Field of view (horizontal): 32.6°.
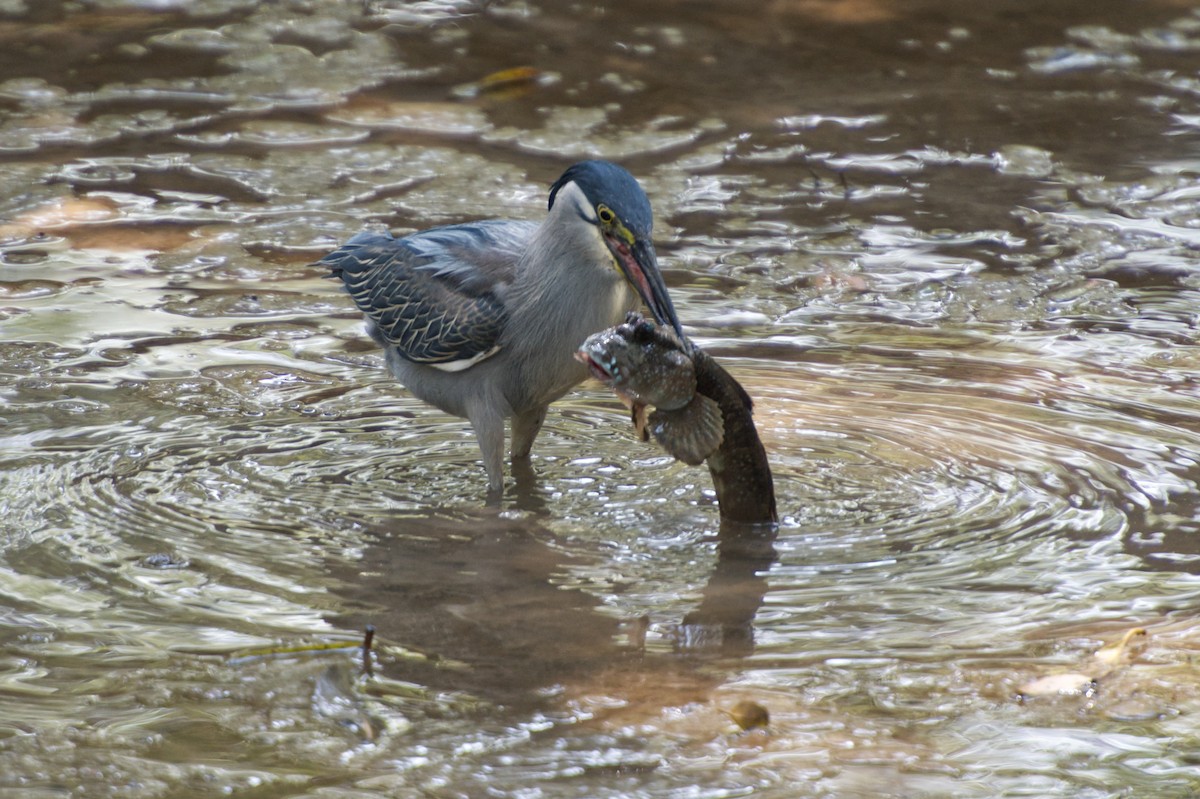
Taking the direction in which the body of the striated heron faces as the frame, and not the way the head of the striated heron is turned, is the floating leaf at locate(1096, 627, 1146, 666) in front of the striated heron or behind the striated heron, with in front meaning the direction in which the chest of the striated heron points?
in front

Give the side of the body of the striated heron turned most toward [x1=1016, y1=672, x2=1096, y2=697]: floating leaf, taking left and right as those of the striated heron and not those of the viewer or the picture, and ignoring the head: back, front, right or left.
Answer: front

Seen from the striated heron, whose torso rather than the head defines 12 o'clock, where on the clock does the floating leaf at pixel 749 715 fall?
The floating leaf is roughly at 1 o'clock from the striated heron.

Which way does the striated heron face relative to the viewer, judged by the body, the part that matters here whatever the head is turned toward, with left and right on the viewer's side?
facing the viewer and to the right of the viewer

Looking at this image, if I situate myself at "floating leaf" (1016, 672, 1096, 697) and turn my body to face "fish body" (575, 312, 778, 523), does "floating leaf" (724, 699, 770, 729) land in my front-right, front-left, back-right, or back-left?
front-left
